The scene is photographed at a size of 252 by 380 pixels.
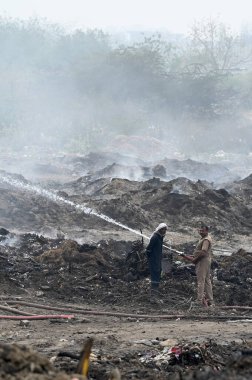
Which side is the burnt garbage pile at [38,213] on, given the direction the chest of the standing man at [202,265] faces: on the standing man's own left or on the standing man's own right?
on the standing man's own right

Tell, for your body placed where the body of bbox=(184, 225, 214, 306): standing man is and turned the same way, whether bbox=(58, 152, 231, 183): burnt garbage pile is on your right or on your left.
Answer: on your right

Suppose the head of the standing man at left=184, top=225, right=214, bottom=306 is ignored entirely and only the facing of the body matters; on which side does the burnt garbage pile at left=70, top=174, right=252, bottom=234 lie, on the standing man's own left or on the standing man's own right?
on the standing man's own right

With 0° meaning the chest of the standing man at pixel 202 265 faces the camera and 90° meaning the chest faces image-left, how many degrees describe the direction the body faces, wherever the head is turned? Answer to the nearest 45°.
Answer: approximately 90°

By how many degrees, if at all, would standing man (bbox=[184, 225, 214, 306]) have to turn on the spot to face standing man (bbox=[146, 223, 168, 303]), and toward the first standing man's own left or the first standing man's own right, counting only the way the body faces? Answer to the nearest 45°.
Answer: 0° — they already face them
